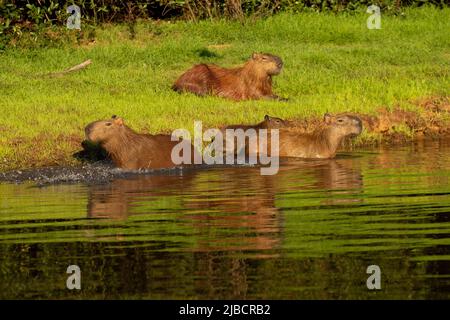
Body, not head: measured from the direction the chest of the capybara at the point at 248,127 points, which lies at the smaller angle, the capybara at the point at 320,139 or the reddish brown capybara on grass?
the capybara

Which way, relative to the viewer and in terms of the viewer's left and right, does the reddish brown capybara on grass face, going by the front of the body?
facing to the right of the viewer

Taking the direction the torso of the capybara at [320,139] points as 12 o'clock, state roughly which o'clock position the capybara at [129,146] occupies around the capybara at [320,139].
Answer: the capybara at [129,146] is roughly at 5 o'clock from the capybara at [320,139].

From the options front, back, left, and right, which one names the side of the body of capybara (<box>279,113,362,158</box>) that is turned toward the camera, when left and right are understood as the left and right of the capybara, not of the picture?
right

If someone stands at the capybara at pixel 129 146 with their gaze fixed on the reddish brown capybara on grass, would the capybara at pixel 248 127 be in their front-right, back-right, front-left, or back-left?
front-right

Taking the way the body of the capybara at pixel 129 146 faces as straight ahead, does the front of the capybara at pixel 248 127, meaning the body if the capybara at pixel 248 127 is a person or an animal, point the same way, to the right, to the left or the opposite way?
the opposite way

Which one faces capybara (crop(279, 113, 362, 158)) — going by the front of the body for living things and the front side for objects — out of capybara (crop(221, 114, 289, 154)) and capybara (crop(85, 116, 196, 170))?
capybara (crop(221, 114, 289, 154))

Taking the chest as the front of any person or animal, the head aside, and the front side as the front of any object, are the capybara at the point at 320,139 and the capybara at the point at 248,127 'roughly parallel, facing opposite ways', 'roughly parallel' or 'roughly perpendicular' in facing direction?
roughly parallel

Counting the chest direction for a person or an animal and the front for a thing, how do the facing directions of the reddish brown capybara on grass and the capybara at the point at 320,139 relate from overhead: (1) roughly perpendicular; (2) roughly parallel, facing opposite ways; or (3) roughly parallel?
roughly parallel

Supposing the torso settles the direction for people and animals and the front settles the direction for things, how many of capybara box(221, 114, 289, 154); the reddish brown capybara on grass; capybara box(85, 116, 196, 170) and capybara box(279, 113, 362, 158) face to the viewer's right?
3

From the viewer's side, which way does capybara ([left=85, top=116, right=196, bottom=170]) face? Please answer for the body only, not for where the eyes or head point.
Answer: to the viewer's left

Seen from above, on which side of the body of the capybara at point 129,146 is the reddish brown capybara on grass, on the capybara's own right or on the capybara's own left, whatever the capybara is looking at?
on the capybara's own right

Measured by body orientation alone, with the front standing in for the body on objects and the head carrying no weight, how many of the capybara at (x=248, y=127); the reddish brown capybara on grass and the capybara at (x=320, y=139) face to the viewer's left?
0

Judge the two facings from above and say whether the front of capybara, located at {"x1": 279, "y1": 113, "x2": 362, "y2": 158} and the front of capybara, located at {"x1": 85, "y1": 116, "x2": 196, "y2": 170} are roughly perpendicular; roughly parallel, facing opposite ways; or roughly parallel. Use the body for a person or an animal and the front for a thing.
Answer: roughly parallel, facing opposite ways

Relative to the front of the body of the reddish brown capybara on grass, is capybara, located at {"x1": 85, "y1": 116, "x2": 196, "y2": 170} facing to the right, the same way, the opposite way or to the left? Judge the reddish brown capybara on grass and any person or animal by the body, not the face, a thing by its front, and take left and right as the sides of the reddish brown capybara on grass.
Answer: the opposite way

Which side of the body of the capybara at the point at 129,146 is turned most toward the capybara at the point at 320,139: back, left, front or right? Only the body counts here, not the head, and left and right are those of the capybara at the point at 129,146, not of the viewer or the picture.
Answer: back
